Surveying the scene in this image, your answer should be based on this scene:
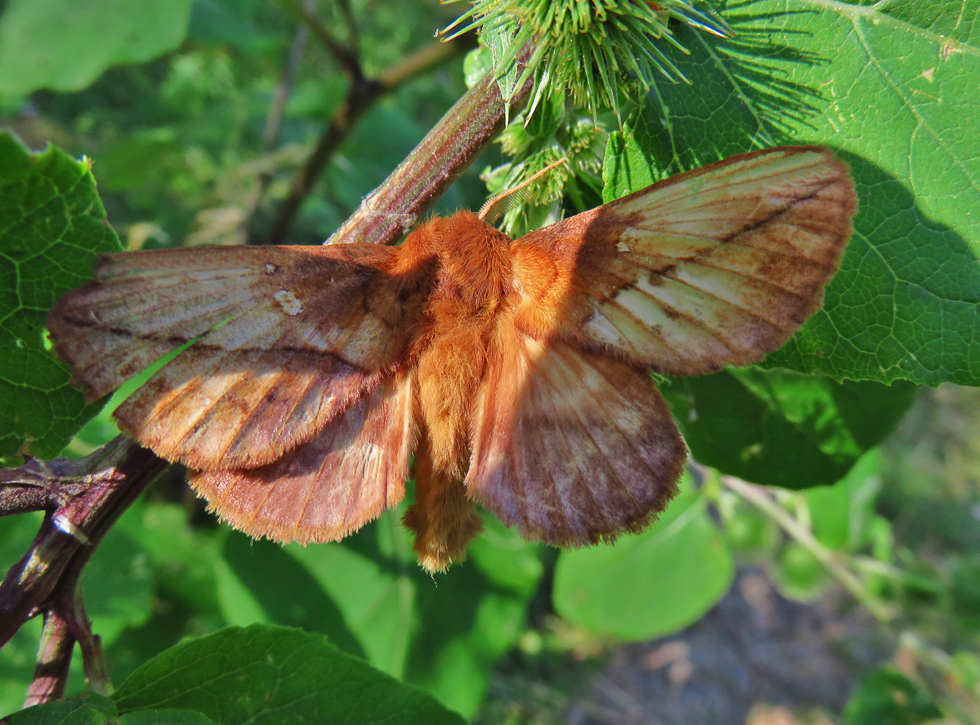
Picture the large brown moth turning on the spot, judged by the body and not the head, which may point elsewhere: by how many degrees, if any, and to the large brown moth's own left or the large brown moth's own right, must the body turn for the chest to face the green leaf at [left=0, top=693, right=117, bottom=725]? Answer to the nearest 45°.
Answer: approximately 90° to the large brown moth's own left

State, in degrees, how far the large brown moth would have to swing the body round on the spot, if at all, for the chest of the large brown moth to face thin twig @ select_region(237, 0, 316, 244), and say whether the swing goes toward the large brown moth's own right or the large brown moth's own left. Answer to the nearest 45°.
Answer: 0° — it already faces it

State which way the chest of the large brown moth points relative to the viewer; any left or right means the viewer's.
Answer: facing away from the viewer

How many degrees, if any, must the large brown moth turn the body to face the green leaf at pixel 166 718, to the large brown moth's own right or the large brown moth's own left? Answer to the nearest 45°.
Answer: approximately 90° to the large brown moth's own left

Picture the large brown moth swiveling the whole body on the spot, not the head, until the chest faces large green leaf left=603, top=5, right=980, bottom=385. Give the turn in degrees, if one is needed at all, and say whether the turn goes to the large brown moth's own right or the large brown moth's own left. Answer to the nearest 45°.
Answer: approximately 90° to the large brown moth's own right
